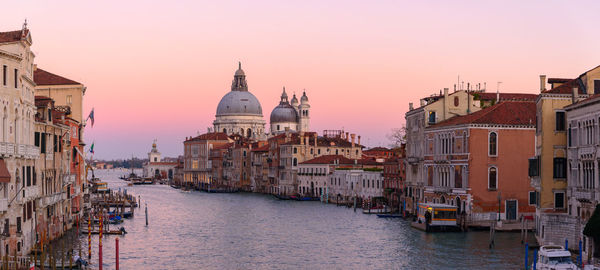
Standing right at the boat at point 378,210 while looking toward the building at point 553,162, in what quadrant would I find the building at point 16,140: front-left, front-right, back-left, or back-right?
front-right

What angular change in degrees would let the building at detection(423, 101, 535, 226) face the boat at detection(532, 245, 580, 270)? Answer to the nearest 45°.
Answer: approximately 45° to its left

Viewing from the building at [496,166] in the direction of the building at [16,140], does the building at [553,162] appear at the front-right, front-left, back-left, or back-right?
front-left

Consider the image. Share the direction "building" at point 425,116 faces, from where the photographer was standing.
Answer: facing the viewer and to the left of the viewer

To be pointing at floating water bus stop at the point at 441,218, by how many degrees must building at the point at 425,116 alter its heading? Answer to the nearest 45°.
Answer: approximately 45° to its left

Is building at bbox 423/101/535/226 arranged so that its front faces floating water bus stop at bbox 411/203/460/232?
yes

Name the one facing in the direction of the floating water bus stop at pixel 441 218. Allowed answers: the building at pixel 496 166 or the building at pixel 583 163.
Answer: the building at pixel 496 166

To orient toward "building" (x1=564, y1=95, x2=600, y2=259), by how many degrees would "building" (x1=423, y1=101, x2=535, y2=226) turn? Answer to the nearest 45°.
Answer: approximately 45° to its left

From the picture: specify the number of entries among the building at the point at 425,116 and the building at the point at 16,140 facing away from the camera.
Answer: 0

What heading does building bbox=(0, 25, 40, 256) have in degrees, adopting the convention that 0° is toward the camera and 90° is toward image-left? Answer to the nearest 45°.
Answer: approximately 315°

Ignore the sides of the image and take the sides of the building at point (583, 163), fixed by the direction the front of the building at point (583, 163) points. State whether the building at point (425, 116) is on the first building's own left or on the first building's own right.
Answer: on the first building's own right

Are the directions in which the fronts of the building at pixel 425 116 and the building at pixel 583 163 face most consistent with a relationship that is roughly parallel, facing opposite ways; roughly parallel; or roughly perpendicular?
roughly parallel
